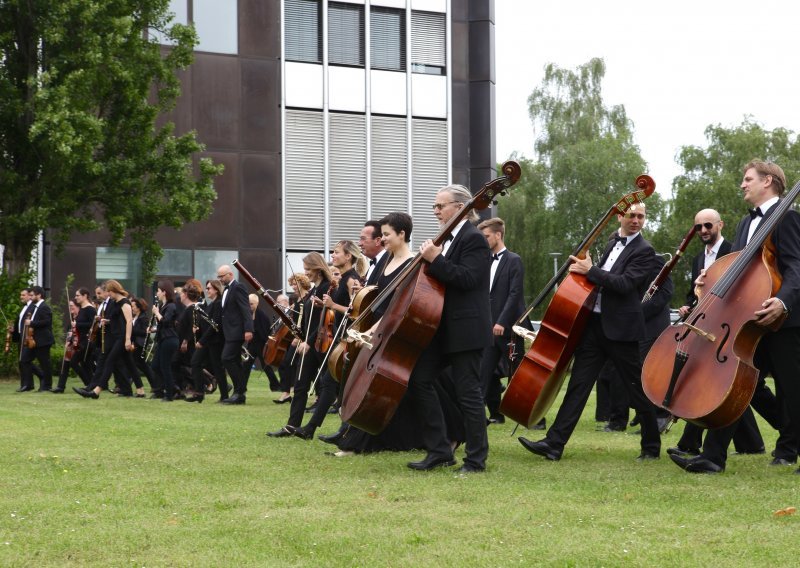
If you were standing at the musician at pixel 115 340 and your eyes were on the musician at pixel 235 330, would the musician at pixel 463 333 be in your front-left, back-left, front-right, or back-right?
front-right

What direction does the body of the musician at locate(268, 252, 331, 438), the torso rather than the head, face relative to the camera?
to the viewer's left

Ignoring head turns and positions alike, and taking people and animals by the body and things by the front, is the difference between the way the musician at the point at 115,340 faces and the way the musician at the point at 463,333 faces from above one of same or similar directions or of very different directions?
same or similar directions

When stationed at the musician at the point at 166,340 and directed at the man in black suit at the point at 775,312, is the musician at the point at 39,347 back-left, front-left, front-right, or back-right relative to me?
back-right

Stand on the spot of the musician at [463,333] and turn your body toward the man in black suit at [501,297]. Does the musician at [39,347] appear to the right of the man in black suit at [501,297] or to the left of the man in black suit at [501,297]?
left

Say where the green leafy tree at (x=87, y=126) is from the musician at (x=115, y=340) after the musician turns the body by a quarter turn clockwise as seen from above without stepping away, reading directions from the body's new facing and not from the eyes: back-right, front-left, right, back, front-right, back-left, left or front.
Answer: front

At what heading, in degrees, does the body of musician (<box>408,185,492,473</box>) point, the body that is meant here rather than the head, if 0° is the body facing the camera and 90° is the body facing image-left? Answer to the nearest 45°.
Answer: approximately 90°

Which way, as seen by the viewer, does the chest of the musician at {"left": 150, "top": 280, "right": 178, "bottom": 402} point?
to the viewer's left

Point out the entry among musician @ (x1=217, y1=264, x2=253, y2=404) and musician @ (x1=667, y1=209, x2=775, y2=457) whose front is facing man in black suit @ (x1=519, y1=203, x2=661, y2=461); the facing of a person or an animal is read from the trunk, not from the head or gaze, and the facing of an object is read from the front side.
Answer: musician @ (x1=667, y1=209, x2=775, y2=457)

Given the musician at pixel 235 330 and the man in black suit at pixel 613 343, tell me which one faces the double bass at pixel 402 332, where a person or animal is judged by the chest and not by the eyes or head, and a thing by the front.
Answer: the man in black suit
